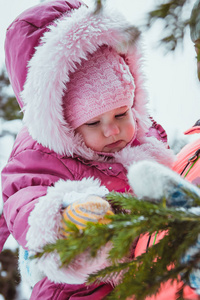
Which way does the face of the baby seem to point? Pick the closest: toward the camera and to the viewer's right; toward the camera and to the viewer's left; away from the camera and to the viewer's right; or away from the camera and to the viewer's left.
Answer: toward the camera and to the viewer's right

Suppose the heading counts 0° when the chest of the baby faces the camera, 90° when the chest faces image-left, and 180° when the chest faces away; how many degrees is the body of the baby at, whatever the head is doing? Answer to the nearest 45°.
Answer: approximately 315°
